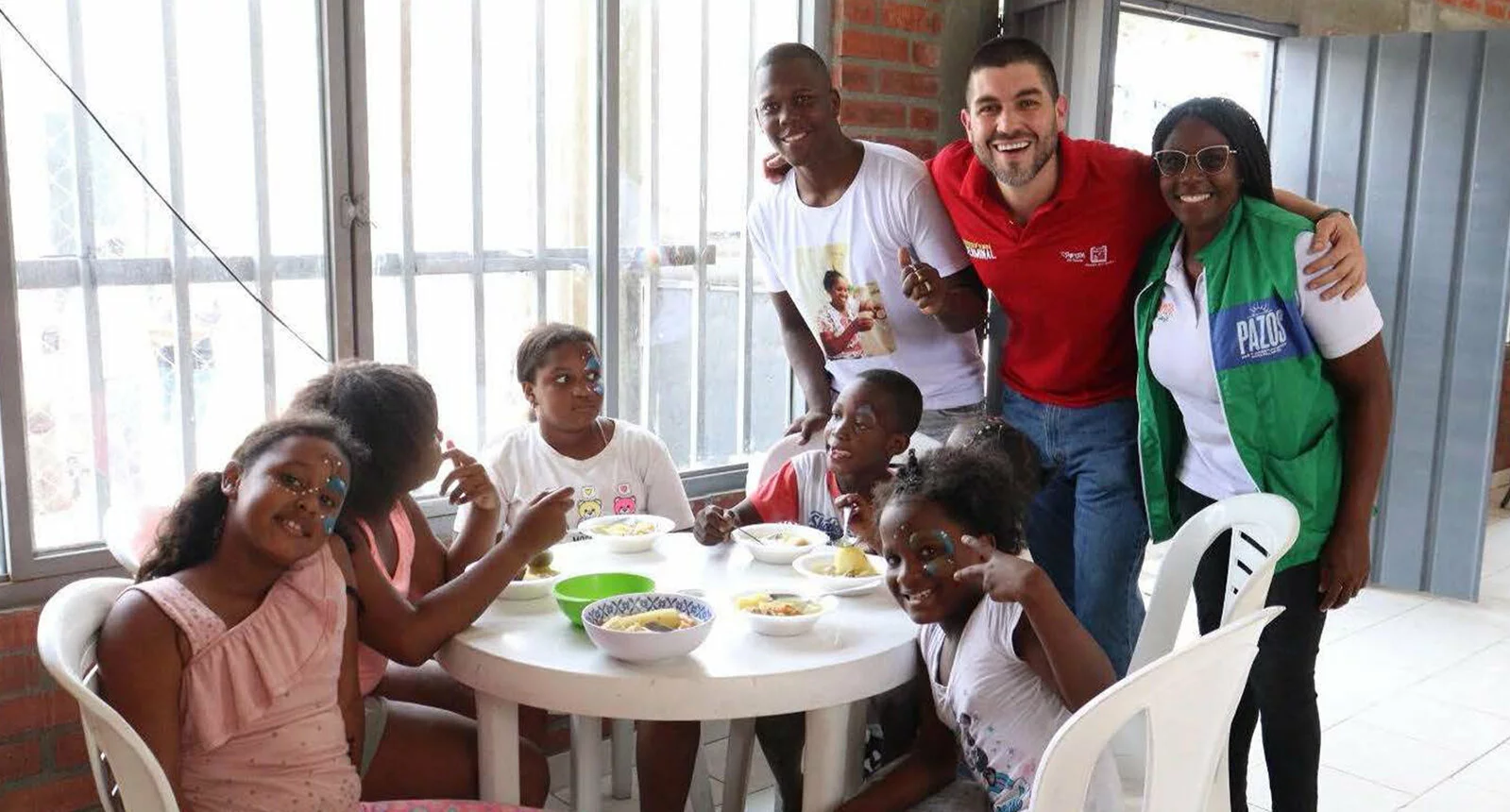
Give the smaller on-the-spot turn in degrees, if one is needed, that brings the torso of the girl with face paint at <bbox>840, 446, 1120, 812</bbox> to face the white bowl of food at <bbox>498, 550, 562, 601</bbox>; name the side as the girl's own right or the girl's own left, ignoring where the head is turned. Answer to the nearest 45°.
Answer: approximately 45° to the girl's own right

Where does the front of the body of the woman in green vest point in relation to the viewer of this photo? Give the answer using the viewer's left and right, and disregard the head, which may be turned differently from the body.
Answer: facing the viewer and to the left of the viewer

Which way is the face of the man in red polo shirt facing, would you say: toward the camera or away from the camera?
toward the camera

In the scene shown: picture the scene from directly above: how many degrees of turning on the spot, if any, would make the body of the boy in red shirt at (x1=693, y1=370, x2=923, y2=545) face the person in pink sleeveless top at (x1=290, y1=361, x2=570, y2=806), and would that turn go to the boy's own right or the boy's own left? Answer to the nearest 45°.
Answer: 0° — they already face them

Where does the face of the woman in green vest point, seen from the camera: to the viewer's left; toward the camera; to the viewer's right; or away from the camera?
toward the camera

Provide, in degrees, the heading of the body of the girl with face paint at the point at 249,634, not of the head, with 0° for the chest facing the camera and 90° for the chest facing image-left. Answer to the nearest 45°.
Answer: approximately 315°

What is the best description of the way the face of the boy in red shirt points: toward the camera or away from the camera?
toward the camera

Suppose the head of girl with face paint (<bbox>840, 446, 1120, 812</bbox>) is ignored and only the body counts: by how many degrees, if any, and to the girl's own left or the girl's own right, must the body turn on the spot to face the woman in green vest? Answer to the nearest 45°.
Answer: approximately 180°

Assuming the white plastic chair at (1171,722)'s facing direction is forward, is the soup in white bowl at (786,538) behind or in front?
in front
